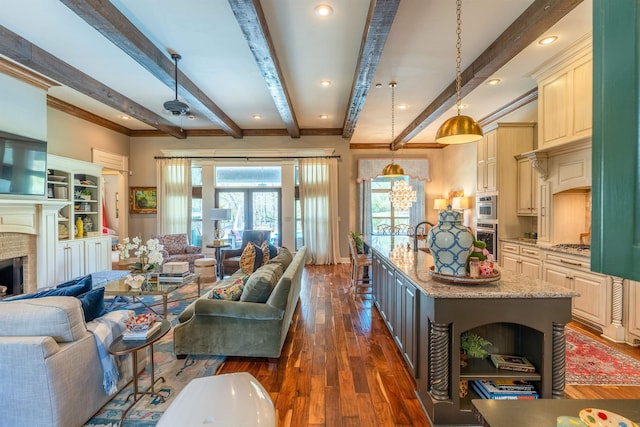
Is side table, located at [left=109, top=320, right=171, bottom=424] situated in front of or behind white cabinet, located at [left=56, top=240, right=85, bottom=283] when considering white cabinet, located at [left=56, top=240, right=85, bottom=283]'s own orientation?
in front

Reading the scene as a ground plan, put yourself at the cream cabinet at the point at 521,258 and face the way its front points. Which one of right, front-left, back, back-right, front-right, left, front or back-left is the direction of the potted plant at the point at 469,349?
front-left

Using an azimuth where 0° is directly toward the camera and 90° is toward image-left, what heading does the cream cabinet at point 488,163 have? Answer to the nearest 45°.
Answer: approximately 45°

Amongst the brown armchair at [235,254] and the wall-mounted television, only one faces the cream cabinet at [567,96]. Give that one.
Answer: the wall-mounted television

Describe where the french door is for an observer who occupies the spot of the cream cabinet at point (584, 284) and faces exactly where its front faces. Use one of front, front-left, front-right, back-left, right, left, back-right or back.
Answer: front-right

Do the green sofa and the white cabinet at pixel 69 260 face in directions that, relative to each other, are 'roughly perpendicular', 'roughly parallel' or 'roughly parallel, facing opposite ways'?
roughly parallel, facing opposite ways

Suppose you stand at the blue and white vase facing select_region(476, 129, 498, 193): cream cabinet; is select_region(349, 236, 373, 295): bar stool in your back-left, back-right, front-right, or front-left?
front-left

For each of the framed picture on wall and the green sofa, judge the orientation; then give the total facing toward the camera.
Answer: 1

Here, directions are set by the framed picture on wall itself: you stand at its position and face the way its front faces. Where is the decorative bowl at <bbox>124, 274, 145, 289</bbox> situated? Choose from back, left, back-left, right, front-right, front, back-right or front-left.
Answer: front

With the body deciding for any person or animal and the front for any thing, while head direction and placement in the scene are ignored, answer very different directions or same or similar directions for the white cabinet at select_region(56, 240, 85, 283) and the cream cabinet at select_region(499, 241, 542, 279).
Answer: very different directions

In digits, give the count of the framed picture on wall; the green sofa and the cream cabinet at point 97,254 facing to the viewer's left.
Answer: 1

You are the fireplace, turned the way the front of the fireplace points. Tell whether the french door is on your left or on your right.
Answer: on your left

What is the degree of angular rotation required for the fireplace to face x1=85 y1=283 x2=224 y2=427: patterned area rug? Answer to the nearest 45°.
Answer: approximately 45° to its right

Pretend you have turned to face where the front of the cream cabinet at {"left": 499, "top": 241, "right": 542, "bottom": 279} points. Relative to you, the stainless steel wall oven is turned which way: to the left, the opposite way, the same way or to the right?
the same way

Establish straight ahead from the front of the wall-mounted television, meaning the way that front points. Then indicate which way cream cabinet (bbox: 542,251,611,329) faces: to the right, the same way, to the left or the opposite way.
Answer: the opposite way

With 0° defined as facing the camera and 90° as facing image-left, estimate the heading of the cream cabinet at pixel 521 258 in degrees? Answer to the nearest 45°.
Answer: approximately 45°

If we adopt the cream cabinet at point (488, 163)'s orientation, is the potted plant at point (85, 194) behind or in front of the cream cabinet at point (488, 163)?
in front

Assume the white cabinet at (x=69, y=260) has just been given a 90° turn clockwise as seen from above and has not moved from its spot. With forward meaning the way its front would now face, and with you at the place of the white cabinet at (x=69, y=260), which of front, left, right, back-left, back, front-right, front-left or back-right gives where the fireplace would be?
front

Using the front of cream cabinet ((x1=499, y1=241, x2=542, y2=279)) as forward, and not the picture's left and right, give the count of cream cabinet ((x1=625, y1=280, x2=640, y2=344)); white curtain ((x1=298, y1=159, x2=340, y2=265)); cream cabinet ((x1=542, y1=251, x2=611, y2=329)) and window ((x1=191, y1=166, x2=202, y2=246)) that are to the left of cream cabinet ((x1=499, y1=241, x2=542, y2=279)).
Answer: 2

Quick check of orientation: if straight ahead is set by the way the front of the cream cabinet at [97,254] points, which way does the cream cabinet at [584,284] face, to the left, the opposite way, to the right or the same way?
the opposite way

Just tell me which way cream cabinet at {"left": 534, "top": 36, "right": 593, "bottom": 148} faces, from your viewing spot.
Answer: facing the viewer and to the left of the viewer

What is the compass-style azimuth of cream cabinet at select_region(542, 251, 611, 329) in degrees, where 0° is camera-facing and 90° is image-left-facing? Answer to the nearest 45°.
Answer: approximately 45°

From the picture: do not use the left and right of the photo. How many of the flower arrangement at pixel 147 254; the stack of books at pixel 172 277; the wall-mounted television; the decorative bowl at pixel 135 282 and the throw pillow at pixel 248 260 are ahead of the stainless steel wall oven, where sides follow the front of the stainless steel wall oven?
5

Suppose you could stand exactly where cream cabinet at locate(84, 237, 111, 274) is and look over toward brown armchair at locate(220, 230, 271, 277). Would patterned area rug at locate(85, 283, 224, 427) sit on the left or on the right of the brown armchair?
right
